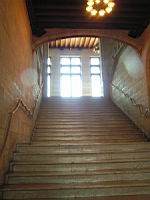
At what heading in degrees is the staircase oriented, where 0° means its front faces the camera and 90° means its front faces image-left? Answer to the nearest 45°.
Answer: approximately 0°
